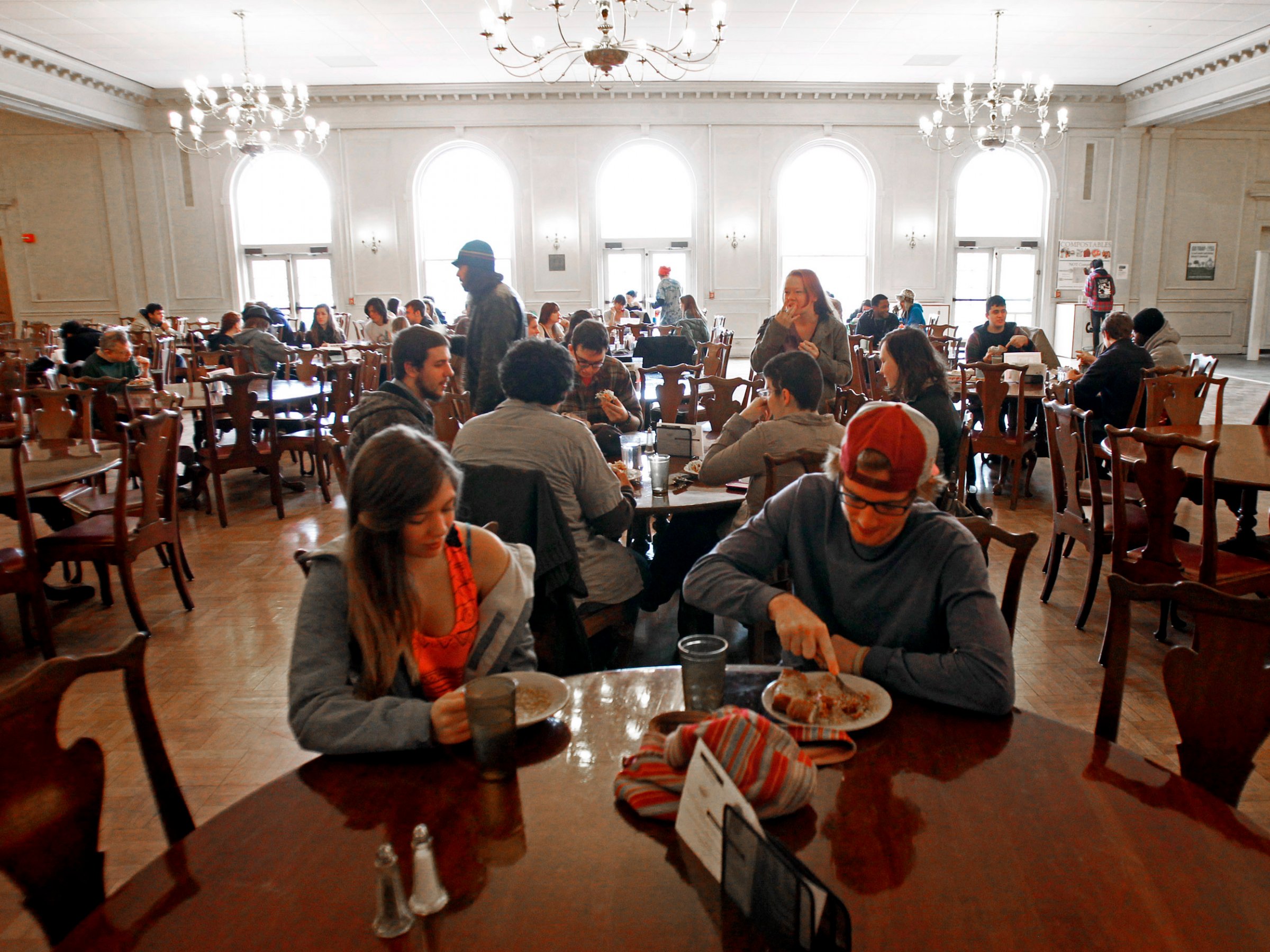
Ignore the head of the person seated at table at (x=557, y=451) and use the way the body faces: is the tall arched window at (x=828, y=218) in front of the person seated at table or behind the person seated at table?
in front

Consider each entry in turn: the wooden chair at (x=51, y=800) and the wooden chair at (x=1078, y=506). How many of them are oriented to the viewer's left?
0

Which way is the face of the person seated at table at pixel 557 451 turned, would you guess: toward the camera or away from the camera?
away from the camera

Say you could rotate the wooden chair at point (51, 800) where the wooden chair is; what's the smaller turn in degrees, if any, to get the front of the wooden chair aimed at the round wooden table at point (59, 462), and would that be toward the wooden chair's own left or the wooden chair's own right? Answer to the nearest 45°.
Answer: approximately 135° to the wooden chair's own left

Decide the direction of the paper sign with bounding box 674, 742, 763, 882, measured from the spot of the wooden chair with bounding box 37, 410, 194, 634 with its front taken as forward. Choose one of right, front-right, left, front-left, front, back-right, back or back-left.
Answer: back-left

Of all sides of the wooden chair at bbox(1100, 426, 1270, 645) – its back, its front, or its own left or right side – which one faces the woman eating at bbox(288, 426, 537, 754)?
back

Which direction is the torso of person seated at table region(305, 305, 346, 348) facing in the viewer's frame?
toward the camera

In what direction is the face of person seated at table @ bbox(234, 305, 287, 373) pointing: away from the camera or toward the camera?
away from the camera

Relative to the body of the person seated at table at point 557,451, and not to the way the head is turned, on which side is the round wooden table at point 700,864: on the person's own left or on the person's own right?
on the person's own right

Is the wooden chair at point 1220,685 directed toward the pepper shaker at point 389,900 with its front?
yes

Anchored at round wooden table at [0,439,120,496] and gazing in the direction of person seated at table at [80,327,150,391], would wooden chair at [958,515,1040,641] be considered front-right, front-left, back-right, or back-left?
back-right

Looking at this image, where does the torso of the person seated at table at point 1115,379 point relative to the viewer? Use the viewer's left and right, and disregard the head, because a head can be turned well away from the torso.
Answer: facing away from the viewer and to the left of the viewer

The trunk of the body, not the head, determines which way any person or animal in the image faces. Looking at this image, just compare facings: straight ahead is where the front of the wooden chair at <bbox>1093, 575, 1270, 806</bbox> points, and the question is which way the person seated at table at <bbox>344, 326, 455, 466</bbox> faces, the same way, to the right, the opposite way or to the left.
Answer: the opposite way

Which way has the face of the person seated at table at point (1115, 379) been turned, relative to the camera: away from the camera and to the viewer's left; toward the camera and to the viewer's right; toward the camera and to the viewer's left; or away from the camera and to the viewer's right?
away from the camera and to the viewer's left

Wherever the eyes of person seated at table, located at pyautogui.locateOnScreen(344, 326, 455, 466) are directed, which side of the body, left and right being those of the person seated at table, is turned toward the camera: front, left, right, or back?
right

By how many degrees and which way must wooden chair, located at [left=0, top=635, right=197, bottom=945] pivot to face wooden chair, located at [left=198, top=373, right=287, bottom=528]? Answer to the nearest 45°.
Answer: approximately 135° to its left

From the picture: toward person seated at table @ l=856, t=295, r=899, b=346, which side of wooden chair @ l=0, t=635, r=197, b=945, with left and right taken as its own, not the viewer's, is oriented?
left

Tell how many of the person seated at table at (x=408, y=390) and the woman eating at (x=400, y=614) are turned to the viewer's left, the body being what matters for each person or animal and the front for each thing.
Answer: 0
